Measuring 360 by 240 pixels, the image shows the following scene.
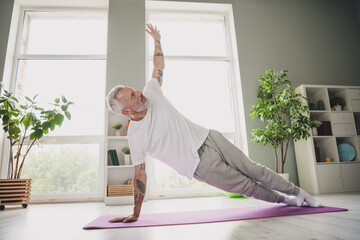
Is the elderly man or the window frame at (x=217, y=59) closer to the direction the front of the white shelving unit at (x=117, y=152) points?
the elderly man

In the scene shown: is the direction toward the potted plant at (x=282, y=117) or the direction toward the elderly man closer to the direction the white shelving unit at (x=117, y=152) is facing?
the elderly man

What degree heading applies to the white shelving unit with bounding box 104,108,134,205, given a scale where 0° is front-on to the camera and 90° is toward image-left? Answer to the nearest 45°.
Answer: approximately 0°

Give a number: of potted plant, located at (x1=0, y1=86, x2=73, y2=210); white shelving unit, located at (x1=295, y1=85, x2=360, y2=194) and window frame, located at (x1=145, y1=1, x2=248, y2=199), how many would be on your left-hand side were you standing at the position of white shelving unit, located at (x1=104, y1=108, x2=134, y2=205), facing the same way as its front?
2

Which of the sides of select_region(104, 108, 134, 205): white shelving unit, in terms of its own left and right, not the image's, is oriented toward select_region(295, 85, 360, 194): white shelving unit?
left

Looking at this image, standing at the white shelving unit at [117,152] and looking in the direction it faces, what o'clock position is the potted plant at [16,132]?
The potted plant is roughly at 3 o'clock from the white shelving unit.
